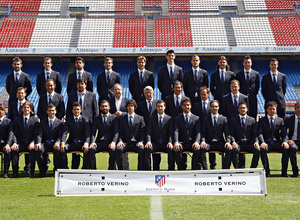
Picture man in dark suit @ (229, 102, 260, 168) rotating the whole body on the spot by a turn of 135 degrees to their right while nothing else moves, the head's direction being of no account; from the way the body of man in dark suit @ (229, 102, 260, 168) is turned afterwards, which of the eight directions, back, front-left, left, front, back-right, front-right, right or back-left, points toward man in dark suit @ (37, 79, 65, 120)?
front-left

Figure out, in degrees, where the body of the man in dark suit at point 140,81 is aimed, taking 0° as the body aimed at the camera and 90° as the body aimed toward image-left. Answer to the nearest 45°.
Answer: approximately 0°

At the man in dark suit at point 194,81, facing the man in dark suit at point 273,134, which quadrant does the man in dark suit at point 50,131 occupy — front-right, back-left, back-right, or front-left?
back-right

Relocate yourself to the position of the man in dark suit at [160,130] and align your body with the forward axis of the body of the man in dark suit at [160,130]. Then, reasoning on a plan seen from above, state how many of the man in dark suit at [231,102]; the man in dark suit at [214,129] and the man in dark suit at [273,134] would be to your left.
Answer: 3

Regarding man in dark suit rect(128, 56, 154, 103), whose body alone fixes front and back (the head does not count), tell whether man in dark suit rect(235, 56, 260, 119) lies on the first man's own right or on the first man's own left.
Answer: on the first man's own left

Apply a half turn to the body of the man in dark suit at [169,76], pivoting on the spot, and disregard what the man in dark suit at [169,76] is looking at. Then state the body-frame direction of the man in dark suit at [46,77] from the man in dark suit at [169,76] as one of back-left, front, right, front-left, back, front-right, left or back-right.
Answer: left

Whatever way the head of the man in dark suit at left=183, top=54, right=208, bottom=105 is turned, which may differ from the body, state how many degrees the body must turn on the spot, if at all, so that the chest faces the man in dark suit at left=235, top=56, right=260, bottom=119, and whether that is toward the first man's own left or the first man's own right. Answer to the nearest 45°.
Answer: approximately 90° to the first man's own left

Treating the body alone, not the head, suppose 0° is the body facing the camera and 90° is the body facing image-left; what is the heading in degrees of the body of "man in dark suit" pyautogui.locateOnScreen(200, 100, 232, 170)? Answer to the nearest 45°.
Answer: approximately 0°
